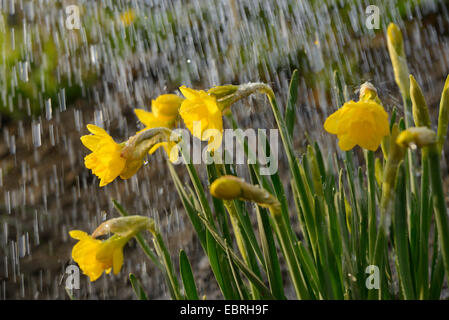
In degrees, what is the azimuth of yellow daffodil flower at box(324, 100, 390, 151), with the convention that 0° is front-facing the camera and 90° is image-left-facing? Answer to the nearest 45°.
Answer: approximately 0°
